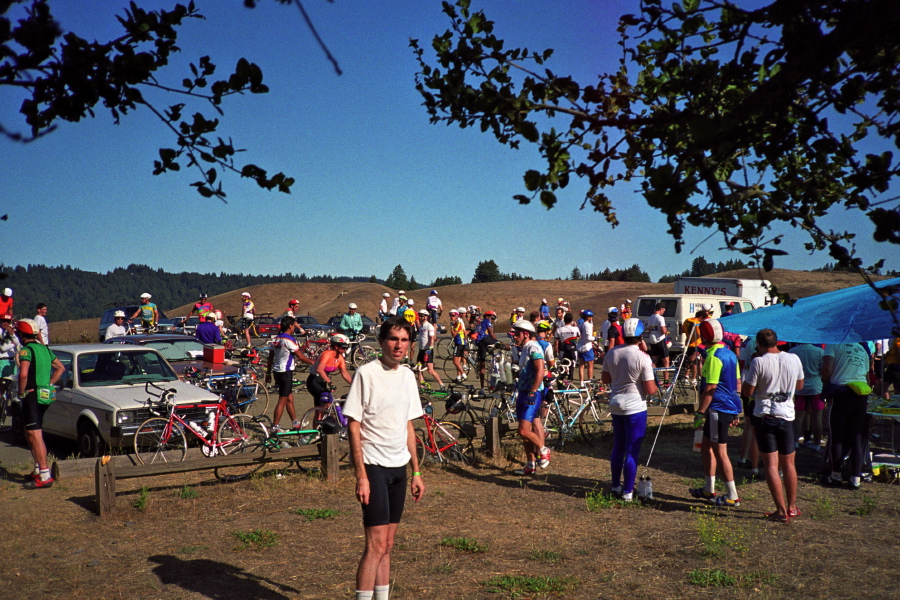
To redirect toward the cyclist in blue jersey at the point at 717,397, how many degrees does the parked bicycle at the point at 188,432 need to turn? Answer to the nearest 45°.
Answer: approximately 135° to its left

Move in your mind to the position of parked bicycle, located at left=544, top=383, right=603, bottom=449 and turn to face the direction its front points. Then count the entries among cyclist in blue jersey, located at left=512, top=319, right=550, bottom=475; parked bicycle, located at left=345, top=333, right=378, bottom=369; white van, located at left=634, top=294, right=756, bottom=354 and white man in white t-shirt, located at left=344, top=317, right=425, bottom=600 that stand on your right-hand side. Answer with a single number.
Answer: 2

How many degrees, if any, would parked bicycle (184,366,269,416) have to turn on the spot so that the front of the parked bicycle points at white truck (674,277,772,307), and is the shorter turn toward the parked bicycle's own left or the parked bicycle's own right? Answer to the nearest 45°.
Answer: approximately 135° to the parked bicycle's own right

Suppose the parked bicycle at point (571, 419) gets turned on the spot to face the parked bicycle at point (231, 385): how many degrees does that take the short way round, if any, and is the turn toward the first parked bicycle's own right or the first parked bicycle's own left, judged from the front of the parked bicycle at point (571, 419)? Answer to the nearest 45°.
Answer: approximately 180°

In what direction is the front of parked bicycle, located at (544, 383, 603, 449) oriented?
to the viewer's right

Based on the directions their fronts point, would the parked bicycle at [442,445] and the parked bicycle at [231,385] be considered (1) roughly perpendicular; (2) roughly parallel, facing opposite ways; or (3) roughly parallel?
roughly parallel

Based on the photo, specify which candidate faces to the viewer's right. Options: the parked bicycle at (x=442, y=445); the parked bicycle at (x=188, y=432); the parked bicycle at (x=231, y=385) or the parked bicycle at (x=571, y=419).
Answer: the parked bicycle at (x=571, y=419)

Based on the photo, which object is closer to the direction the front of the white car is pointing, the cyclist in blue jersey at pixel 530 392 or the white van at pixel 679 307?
the cyclist in blue jersey

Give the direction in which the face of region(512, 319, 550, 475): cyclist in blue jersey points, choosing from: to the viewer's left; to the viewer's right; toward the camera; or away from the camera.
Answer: to the viewer's left

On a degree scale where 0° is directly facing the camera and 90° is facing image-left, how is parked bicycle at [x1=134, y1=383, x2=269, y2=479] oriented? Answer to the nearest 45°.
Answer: approximately 90°

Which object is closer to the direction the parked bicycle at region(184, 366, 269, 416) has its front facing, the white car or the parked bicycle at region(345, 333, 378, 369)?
the white car
